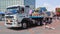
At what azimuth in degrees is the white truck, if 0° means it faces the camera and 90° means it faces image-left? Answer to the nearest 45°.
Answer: approximately 45°
